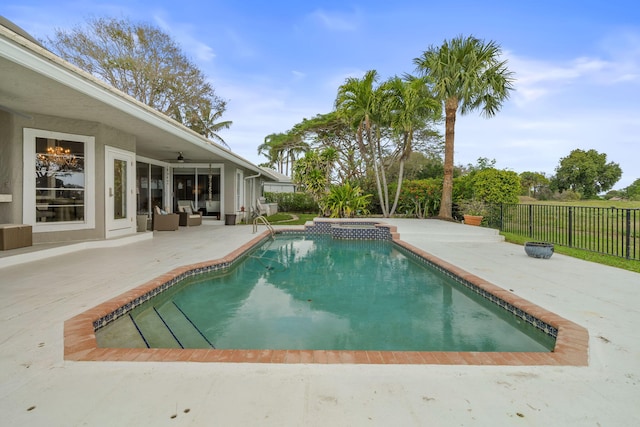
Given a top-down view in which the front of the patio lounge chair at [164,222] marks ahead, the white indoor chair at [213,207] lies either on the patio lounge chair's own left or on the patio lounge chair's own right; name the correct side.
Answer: on the patio lounge chair's own left

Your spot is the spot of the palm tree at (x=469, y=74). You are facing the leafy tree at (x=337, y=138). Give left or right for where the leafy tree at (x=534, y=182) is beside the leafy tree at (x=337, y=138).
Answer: right

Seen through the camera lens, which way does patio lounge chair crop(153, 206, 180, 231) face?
facing to the right of the viewer

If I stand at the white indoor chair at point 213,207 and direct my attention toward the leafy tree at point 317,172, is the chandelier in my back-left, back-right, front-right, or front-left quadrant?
back-right
